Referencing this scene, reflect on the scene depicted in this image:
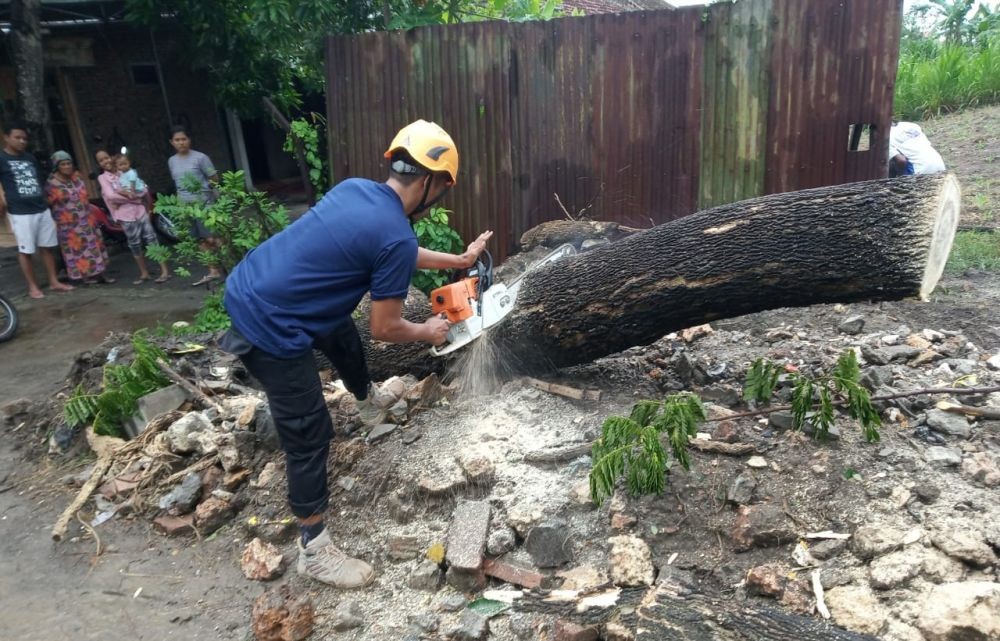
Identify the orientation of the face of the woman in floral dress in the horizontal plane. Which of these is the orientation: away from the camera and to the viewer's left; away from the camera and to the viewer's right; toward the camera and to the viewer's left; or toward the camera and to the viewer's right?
toward the camera and to the viewer's right

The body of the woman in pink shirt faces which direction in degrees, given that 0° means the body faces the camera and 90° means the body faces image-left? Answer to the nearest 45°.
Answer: approximately 315°

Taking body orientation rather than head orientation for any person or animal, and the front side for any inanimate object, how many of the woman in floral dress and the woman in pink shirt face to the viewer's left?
0

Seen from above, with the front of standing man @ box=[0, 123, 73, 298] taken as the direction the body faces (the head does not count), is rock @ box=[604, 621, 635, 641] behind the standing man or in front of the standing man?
in front

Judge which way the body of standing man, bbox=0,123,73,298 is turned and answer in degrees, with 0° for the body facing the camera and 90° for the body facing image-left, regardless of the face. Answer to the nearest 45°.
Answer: approximately 315°

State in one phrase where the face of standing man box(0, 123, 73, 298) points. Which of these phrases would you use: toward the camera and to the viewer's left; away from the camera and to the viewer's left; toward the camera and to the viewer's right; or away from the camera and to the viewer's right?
toward the camera and to the viewer's right
